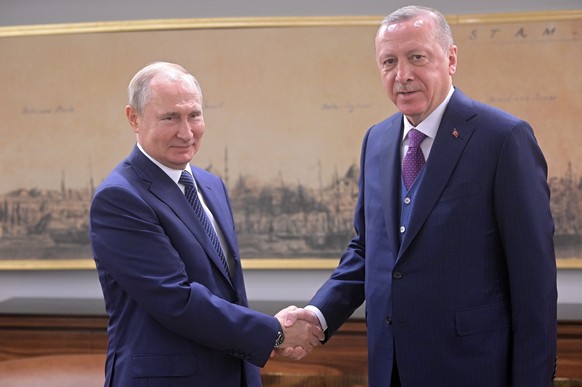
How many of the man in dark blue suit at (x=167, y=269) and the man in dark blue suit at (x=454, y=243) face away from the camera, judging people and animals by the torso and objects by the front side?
0

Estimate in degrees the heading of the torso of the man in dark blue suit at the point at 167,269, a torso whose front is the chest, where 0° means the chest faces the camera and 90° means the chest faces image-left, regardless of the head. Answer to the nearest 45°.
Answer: approximately 315°

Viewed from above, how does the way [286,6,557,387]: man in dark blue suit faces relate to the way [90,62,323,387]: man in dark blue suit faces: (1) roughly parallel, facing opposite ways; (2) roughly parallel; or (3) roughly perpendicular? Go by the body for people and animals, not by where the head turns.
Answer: roughly perpendicular

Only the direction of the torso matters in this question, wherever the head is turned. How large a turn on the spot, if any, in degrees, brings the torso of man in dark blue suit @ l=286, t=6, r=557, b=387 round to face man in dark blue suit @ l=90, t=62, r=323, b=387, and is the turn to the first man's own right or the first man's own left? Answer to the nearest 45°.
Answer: approximately 45° to the first man's own right

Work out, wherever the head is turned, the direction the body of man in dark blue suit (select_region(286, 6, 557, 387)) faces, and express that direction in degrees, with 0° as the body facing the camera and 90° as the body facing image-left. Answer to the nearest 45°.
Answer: approximately 45°

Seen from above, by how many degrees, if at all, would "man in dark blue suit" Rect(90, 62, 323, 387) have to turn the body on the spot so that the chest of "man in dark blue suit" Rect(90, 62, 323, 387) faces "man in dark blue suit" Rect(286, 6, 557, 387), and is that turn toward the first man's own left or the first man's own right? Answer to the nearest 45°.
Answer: approximately 45° to the first man's own left
